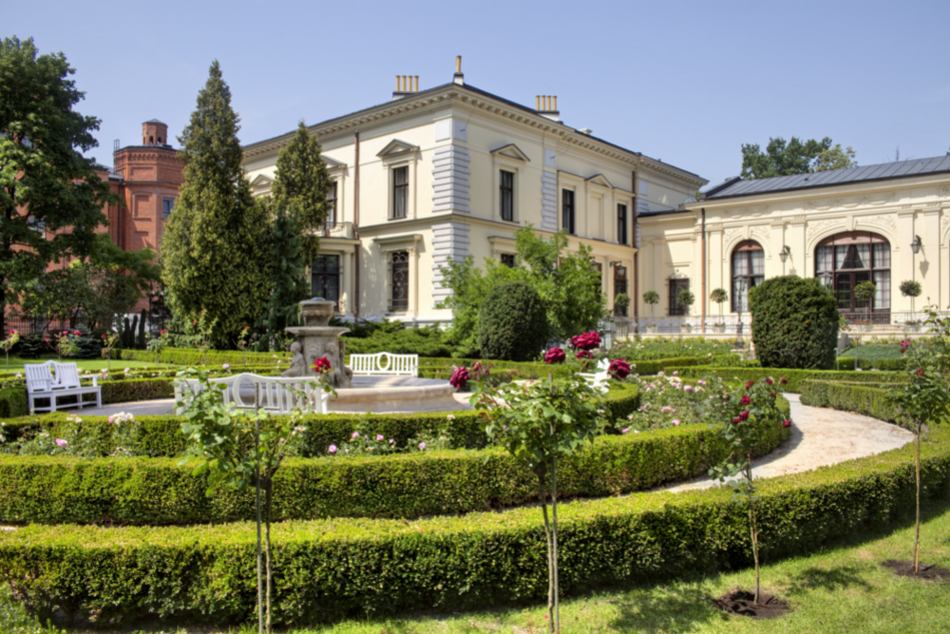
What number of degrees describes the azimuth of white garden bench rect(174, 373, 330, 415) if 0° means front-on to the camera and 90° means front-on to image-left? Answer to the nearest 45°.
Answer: approximately 180°

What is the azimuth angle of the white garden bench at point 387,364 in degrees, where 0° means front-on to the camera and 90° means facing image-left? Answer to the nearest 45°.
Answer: approximately 0°

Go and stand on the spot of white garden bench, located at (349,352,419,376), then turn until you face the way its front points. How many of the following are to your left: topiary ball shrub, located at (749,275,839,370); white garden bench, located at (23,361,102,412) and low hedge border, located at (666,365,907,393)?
2

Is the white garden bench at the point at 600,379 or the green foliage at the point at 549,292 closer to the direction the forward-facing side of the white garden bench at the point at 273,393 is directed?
the green foliage

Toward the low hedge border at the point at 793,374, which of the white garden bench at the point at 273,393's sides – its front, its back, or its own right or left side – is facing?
right

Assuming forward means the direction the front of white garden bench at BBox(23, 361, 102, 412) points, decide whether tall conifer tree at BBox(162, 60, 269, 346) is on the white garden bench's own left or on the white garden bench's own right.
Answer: on the white garden bench's own left

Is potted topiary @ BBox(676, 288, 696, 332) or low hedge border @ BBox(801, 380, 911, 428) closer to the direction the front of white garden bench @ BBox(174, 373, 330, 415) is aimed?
the potted topiary
